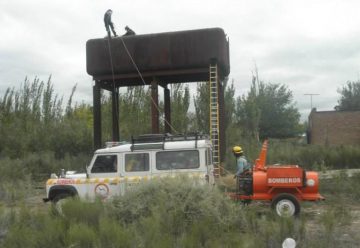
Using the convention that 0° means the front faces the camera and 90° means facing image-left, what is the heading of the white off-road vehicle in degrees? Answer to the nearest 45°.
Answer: approximately 90°

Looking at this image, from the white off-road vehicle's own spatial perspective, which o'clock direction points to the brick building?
The brick building is roughly at 4 o'clock from the white off-road vehicle.

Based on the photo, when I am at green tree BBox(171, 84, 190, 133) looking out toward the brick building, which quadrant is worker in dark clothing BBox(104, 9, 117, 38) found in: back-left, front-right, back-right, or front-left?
back-right

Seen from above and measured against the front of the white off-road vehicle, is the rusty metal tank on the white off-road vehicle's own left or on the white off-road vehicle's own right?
on the white off-road vehicle's own right
